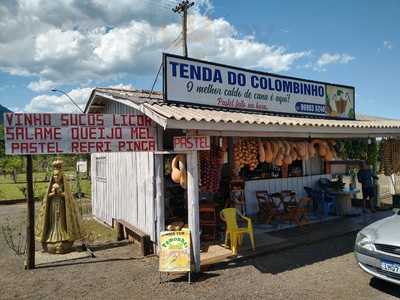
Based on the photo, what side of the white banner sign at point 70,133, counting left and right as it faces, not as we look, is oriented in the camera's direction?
front

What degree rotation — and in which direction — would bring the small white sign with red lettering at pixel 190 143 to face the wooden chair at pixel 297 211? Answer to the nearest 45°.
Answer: approximately 135° to its left

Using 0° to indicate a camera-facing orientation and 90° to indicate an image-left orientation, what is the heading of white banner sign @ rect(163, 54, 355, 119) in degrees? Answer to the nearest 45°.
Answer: approximately 315°

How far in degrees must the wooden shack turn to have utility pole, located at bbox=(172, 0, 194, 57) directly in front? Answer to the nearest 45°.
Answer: approximately 135° to its left

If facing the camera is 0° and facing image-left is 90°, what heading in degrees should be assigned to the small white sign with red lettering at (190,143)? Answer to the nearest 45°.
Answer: approximately 0°

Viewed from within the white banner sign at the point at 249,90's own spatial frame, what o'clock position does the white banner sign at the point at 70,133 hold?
the white banner sign at the point at 70,133 is roughly at 3 o'clock from the white banner sign at the point at 249,90.

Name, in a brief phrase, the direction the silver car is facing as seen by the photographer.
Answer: facing the viewer and to the left of the viewer

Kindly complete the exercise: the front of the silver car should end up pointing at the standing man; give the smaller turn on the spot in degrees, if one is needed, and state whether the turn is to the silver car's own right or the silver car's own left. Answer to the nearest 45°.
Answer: approximately 135° to the silver car's own right

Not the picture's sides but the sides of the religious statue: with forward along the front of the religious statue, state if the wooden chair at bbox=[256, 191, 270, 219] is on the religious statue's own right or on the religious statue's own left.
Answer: on the religious statue's own left

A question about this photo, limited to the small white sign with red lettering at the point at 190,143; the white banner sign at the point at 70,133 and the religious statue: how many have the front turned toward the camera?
3

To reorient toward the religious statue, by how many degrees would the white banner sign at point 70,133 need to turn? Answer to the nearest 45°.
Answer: approximately 180°

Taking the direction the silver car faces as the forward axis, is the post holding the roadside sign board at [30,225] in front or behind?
in front

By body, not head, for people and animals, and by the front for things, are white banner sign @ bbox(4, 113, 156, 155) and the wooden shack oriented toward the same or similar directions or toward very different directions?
same or similar directions
